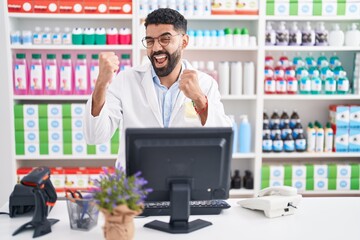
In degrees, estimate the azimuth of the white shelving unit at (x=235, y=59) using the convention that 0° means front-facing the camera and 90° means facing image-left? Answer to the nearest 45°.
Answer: approximately 0°

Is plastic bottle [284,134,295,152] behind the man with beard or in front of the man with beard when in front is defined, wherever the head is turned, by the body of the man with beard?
behind

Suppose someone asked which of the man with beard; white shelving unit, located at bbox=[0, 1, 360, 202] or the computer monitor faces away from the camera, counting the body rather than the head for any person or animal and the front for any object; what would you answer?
the computer monitor

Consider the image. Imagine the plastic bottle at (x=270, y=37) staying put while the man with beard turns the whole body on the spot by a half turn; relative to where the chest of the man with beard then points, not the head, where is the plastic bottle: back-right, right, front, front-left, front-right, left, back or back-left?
front-right

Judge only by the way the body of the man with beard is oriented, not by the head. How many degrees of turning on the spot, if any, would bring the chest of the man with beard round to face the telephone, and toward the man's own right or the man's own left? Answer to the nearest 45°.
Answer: approximately 45° to the man's own left

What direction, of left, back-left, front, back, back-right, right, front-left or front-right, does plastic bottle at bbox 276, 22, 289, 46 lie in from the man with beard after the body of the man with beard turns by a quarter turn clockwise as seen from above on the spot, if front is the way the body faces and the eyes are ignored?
back-right

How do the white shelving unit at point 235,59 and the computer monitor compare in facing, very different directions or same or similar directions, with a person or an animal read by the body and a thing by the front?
very different directions

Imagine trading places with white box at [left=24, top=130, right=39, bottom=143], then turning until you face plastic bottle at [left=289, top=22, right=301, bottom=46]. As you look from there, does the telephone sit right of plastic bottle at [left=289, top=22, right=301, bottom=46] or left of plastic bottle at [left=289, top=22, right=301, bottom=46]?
right

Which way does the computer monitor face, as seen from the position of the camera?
facing away from the viewer

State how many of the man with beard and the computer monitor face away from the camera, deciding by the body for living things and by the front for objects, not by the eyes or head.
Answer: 1
